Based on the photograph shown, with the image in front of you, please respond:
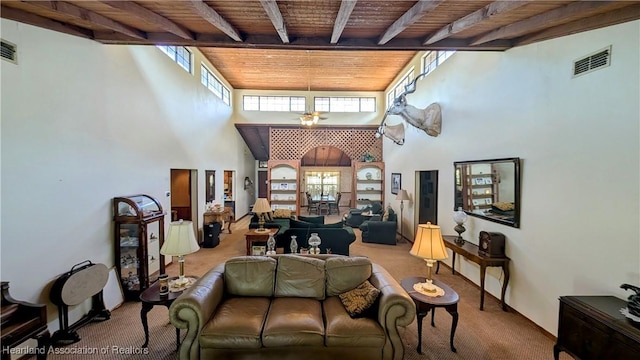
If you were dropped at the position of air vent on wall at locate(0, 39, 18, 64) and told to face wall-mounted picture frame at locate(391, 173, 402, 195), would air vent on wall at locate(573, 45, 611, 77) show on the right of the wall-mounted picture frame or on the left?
right

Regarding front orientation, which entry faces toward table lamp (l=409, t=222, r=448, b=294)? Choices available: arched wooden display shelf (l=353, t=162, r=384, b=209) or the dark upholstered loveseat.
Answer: the arched wooden display shelf

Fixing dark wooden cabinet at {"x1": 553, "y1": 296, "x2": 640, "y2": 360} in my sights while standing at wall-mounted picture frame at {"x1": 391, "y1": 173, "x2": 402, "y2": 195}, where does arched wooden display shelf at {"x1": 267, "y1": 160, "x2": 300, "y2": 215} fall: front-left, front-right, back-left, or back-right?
back-right

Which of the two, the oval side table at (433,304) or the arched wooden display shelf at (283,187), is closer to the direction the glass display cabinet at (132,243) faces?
the oval side table

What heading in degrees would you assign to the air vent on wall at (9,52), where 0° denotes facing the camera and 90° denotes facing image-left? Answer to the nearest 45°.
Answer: approximately 315°
